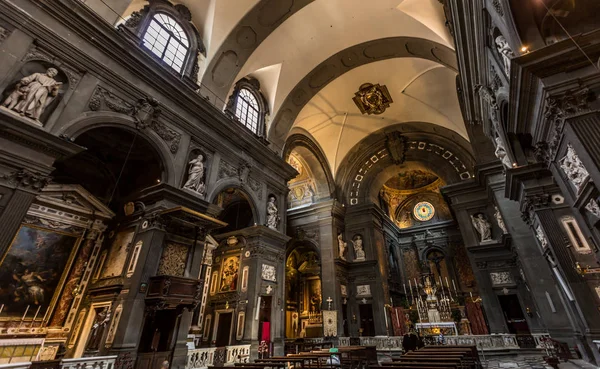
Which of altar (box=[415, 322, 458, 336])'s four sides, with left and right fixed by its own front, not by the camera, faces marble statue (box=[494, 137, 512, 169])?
front

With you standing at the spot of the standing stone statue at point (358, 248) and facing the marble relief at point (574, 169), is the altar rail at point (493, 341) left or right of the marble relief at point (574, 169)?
left

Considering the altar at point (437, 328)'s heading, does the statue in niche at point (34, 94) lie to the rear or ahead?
ahead

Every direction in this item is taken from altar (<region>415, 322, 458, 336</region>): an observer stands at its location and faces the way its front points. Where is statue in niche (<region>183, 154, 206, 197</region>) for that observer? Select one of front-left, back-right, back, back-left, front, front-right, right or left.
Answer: front-right

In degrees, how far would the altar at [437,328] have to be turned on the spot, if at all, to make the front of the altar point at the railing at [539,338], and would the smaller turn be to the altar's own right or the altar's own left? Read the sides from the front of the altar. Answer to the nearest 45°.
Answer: approximately 90° to the altar's own left

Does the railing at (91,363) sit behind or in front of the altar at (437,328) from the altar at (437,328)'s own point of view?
in front

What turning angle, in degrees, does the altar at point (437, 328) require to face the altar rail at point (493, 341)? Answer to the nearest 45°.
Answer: approximately 90° to its left

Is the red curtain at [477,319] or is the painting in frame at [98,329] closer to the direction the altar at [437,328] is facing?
the painting in frame

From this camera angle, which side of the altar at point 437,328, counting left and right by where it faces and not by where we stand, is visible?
front

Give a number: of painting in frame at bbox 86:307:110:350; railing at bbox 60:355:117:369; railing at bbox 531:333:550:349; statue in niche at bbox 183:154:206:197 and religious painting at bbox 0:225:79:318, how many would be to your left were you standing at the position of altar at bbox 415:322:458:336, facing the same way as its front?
1

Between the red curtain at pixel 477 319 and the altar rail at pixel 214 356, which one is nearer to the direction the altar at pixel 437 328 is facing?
the altar rail

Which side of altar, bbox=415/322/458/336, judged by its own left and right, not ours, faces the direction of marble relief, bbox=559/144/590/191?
front

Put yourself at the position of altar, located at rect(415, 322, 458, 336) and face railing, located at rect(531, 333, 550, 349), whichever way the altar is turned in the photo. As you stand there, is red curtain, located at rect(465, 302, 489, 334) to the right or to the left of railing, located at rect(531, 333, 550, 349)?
left

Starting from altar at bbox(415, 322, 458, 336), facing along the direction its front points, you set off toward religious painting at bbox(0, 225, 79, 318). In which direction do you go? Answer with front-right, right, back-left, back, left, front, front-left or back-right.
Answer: front-right
